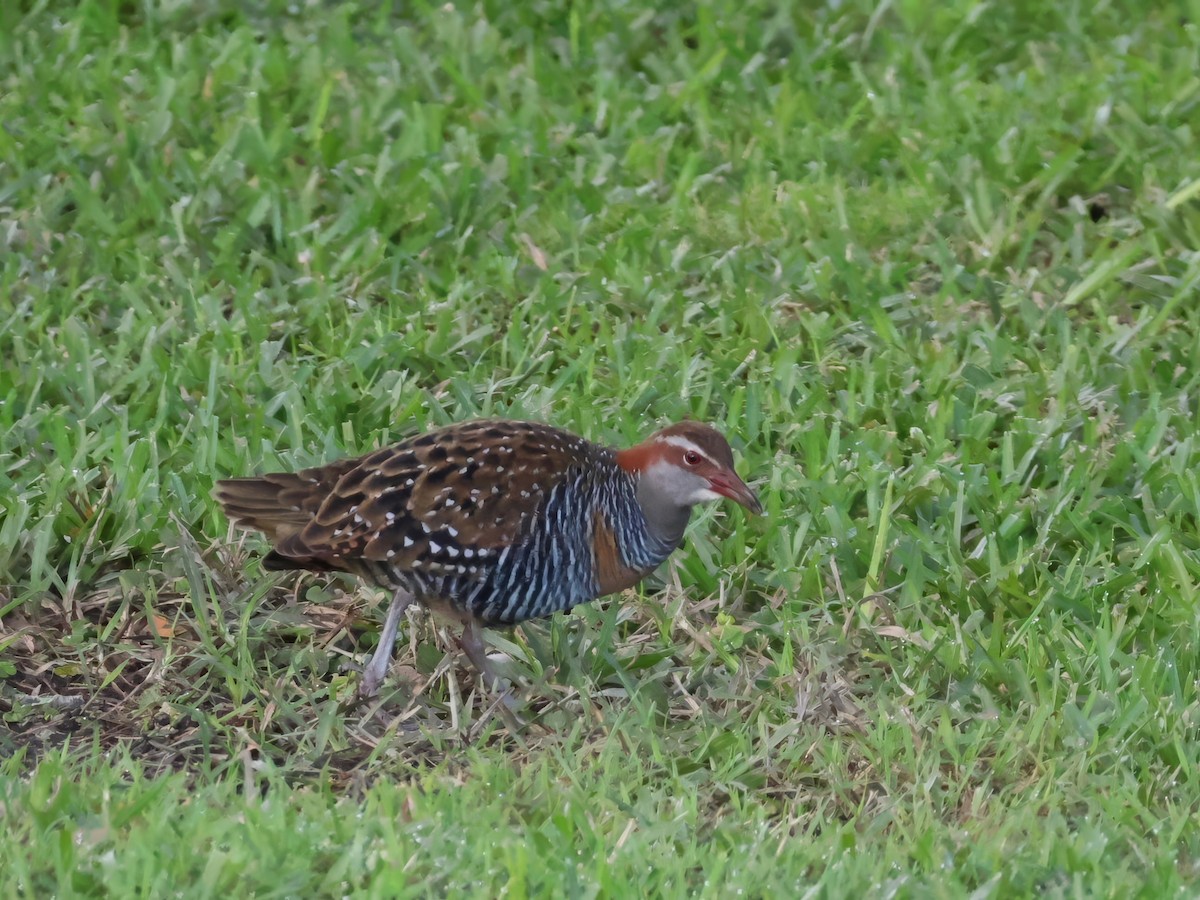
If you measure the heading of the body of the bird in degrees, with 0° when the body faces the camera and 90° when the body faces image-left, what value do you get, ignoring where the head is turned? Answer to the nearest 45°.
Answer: approximately 270°
